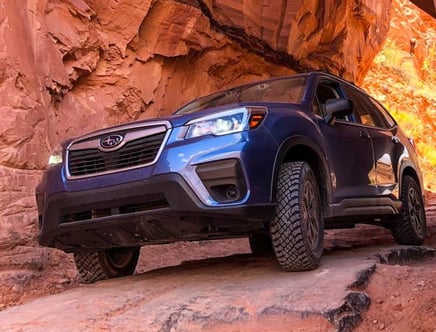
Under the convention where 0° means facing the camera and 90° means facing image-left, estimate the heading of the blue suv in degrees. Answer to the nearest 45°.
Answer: approximately 45°
